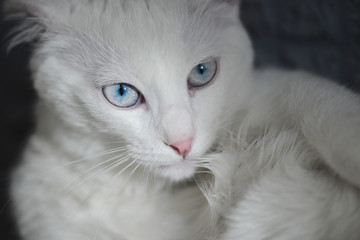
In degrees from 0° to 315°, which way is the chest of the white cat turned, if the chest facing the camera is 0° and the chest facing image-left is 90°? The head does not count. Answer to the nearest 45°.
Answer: approximately 45°
